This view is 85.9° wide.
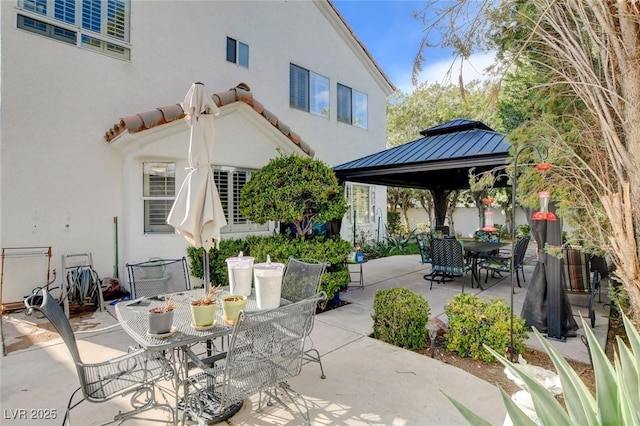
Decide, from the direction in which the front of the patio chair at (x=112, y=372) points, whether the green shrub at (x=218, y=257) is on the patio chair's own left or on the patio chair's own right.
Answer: on the patio chair's own left

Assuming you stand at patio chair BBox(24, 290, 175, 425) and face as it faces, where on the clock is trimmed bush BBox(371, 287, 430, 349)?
The trimmed bush is roughly at 12 o'clock from the patio chair.

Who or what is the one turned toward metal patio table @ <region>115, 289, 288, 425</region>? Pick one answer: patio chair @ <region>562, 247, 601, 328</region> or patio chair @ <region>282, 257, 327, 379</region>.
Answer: patio chair @ <region>282, 257, 327, 379</region>

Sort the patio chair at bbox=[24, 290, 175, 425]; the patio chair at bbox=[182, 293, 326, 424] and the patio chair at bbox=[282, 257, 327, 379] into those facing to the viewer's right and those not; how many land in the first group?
1

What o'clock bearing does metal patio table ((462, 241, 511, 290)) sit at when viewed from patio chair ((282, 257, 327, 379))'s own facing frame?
The metal patio table is roughly at 6 o'clock from the patio chair.

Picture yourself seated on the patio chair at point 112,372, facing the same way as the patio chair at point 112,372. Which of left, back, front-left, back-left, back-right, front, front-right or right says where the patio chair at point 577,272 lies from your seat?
front

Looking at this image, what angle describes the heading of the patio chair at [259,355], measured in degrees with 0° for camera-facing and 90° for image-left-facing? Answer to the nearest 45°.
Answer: approximately 135°

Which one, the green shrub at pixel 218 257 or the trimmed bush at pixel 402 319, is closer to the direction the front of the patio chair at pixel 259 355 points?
the green shrub

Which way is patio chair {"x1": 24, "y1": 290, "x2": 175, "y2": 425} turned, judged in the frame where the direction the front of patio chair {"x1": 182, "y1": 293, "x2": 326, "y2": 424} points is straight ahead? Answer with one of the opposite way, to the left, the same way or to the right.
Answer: to the right

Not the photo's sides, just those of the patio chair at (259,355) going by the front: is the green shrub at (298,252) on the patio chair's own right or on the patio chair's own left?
on the patio chair's own right

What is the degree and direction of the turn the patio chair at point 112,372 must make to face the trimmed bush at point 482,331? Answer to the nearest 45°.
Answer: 0° — it already faces it

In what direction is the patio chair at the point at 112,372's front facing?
to the viewer's right

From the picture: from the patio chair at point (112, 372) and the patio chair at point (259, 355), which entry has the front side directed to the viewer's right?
the patio chair at point (112, 372)

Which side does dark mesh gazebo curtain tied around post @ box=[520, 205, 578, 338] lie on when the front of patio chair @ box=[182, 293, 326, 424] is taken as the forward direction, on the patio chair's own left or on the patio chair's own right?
on the patio chair's own right

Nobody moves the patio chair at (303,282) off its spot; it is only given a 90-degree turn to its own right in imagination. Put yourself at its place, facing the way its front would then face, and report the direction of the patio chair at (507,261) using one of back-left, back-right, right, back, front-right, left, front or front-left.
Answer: right

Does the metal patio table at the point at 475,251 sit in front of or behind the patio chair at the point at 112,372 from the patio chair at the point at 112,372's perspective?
in front
